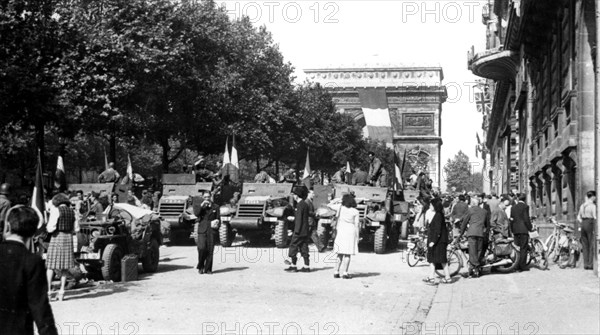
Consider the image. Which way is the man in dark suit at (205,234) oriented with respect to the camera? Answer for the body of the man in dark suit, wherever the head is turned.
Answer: toward the camera

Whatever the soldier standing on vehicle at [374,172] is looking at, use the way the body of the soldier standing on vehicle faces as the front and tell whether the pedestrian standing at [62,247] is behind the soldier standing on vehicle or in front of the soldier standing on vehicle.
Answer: in front

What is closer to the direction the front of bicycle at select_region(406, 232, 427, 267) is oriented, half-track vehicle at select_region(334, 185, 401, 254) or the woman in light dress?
the woman in light dress

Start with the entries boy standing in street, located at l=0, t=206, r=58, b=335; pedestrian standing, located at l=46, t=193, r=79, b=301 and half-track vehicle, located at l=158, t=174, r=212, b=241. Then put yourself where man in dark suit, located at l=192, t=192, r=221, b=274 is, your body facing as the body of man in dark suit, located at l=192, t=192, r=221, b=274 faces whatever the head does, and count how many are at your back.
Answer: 1

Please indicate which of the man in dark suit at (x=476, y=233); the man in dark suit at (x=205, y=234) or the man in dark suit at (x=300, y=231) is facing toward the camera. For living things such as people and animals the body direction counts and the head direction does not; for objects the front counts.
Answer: the man in dark suit at (x=205, y=234)

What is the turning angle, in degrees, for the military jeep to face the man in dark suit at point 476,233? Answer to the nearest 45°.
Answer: approximately 135° to its left

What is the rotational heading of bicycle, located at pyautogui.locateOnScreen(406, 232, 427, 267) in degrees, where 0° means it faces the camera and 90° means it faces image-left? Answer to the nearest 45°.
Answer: approximately 45°

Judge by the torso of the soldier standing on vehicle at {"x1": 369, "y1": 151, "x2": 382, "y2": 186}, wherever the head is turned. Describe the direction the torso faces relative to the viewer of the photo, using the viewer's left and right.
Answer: facing the viewer and to the left of the viewer

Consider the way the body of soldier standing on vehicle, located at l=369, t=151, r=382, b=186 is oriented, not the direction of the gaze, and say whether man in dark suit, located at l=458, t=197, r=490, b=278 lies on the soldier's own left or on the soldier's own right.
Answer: on the soldier's own left
